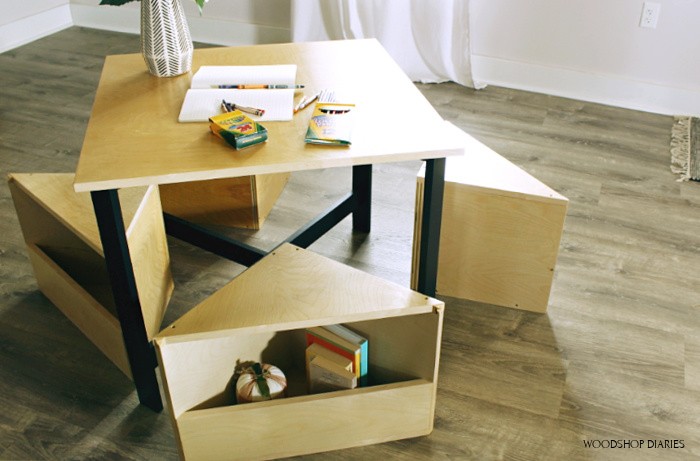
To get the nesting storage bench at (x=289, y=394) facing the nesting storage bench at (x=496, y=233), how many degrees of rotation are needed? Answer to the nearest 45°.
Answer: approximately 135° to its left

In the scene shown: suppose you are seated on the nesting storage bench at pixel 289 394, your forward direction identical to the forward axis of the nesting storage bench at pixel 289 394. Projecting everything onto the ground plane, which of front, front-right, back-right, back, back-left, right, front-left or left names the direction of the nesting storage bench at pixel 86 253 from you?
back-right

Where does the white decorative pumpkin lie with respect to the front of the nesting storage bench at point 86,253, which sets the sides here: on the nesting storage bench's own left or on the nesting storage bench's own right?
on the nesting storage bench's own left

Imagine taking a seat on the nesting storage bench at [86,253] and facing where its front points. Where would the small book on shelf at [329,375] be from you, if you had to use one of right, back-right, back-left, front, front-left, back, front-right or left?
left

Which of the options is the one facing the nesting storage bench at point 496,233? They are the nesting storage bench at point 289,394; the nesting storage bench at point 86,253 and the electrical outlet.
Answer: the electrical outlet

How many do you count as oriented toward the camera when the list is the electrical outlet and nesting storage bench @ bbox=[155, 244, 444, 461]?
2

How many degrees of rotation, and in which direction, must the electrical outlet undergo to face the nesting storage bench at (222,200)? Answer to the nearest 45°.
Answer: approximately 45° to its right

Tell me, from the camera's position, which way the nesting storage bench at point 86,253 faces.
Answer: facing the viewer and to the left of the viewer

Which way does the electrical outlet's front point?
toward the camera

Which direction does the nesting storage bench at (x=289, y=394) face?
toward the camera

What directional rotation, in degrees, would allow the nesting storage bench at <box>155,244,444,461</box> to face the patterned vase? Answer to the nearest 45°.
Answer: approximately 135° to its right

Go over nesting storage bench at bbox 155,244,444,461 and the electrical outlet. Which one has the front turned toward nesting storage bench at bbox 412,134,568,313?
the electrical outlet

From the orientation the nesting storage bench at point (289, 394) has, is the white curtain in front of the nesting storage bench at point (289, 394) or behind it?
behind

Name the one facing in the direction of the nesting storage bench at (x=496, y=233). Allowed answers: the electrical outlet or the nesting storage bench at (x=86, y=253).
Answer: the electrical outlet
